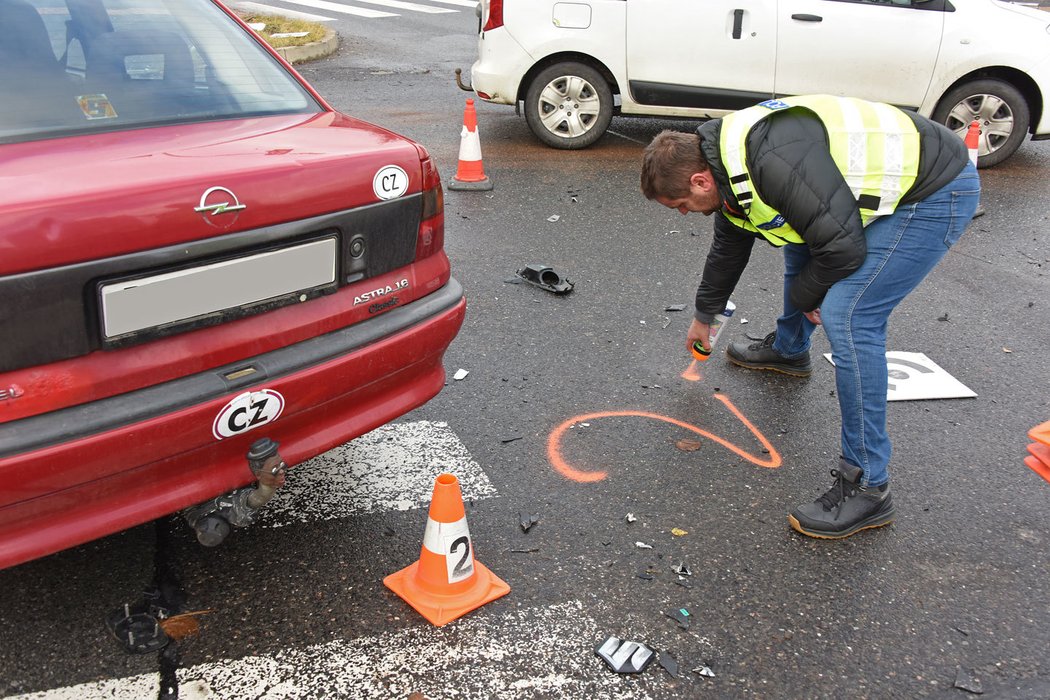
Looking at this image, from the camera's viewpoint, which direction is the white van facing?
to the viewer's right

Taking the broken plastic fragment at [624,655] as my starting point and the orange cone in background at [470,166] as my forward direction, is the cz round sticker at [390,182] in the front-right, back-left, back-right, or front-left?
front-left

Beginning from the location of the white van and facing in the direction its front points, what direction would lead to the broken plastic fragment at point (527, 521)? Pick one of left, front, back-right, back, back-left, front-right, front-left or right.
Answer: right

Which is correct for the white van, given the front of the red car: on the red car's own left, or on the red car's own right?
on the red car's own right

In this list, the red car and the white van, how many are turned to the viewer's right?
1

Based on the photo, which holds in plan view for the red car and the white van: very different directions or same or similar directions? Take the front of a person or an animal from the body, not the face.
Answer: very different directions

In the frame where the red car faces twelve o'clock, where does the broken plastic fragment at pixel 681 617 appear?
The broken plastic fragment is roughly at 5 o'clock from the red car.

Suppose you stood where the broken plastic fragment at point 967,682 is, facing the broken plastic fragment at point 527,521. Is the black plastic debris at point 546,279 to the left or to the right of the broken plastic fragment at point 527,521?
right

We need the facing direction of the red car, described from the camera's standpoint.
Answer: facing away from the viewer and to the left of the viewer

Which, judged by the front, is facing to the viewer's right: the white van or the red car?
the white van

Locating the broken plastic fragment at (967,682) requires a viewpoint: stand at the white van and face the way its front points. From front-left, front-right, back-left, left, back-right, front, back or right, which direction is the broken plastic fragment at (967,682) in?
right

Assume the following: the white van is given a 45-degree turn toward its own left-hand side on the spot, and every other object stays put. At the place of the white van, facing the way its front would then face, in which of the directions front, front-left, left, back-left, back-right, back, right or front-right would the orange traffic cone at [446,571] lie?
back-right

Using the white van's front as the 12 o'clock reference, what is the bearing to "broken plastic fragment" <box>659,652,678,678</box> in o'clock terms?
The broken plastic fragment is roughly at 3 o'clock from the white van.
